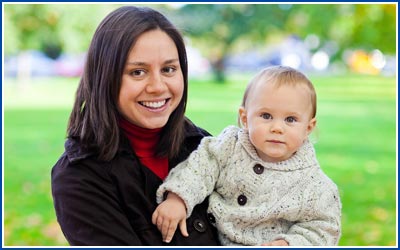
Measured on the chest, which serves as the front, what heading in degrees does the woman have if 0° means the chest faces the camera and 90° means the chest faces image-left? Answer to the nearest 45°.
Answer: approximately 315°

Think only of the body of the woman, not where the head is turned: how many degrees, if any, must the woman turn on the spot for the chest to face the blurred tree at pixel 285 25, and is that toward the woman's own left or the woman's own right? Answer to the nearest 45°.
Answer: approximately 135° to the woman's own left

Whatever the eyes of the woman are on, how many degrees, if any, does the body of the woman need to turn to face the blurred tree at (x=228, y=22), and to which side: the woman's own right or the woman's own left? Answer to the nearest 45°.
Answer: approximately 135° to the woman's own left
